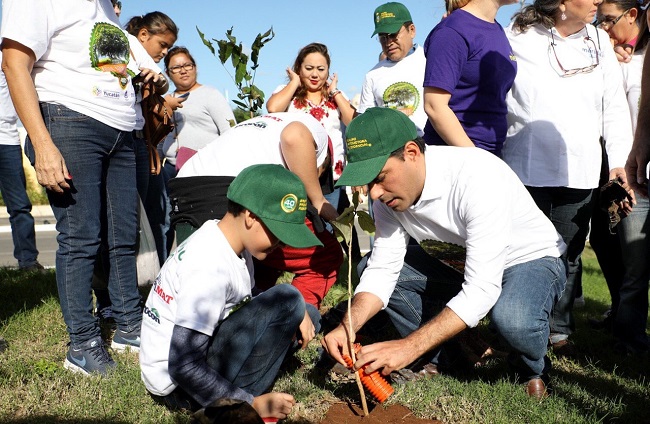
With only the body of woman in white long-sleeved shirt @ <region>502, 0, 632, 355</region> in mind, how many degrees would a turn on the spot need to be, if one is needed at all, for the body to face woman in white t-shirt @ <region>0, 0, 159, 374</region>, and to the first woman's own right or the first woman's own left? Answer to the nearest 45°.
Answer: approximately 90° to the first woman's own right

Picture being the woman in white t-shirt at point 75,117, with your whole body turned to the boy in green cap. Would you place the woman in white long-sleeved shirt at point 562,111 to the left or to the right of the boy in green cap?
left

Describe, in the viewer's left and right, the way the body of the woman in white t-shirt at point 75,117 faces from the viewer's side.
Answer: facing the viewer and to the right of the viewer

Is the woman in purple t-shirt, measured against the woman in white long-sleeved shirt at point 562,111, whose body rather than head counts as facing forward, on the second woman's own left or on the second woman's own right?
on the second woman's own right

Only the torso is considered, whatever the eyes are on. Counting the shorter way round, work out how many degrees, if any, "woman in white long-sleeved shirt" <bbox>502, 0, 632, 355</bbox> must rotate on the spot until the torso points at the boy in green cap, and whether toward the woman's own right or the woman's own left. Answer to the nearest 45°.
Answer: approximately 90° to the woman's own right

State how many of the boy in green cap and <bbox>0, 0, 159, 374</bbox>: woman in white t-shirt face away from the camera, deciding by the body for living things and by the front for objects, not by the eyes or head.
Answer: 0

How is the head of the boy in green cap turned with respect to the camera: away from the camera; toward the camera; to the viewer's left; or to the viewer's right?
to the viewer's right

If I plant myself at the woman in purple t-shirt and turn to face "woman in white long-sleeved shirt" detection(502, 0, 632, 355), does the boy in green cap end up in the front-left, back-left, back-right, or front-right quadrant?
back-right

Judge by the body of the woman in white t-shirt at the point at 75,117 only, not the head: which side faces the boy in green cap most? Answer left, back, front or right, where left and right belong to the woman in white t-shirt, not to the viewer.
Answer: front

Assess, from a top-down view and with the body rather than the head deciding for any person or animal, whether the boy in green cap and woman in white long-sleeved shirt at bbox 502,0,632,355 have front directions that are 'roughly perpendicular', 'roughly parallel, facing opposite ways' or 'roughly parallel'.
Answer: roughly perpendicular

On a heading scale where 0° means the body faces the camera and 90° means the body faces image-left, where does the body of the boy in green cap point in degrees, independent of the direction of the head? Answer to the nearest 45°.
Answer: approximately 270°
